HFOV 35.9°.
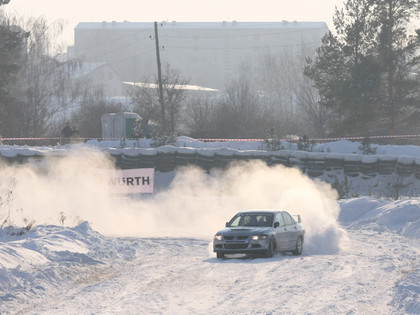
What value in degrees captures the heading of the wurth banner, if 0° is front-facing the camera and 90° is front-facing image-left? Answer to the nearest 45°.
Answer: approximately 0°

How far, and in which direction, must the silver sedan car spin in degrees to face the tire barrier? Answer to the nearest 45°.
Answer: approximately 135° to its right

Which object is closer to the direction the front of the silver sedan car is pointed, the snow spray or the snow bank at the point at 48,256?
the snow bank

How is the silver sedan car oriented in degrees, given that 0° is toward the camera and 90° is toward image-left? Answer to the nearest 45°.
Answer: approximately 45°

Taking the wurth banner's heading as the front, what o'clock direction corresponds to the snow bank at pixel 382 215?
The snow bank is roughly at 10 o'clock from the wurth banner.

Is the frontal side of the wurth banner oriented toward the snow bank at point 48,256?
yes

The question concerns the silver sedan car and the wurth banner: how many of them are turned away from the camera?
0
